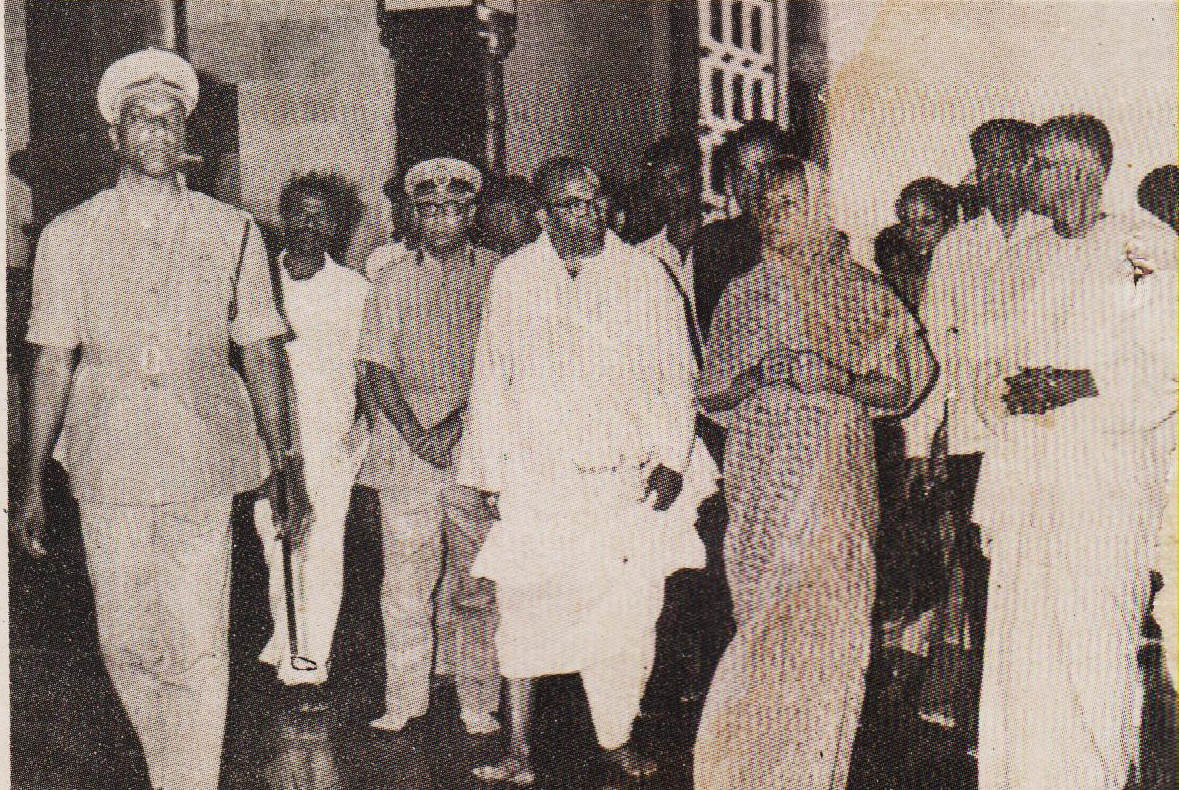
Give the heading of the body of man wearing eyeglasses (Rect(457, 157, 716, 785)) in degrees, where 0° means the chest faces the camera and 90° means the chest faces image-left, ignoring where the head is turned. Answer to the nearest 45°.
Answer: approximately 0°

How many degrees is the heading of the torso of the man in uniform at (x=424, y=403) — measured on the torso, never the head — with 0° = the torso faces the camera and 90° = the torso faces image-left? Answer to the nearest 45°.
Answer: approximately 0°

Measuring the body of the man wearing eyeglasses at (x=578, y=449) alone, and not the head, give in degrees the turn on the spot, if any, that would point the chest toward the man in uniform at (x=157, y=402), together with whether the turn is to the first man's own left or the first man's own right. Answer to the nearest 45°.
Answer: approximately 90° to the first man's own right

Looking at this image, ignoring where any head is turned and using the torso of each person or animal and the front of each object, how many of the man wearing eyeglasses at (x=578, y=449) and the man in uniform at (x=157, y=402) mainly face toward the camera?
2

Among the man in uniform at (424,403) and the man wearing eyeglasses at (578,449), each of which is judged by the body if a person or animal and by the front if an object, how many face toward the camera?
2
